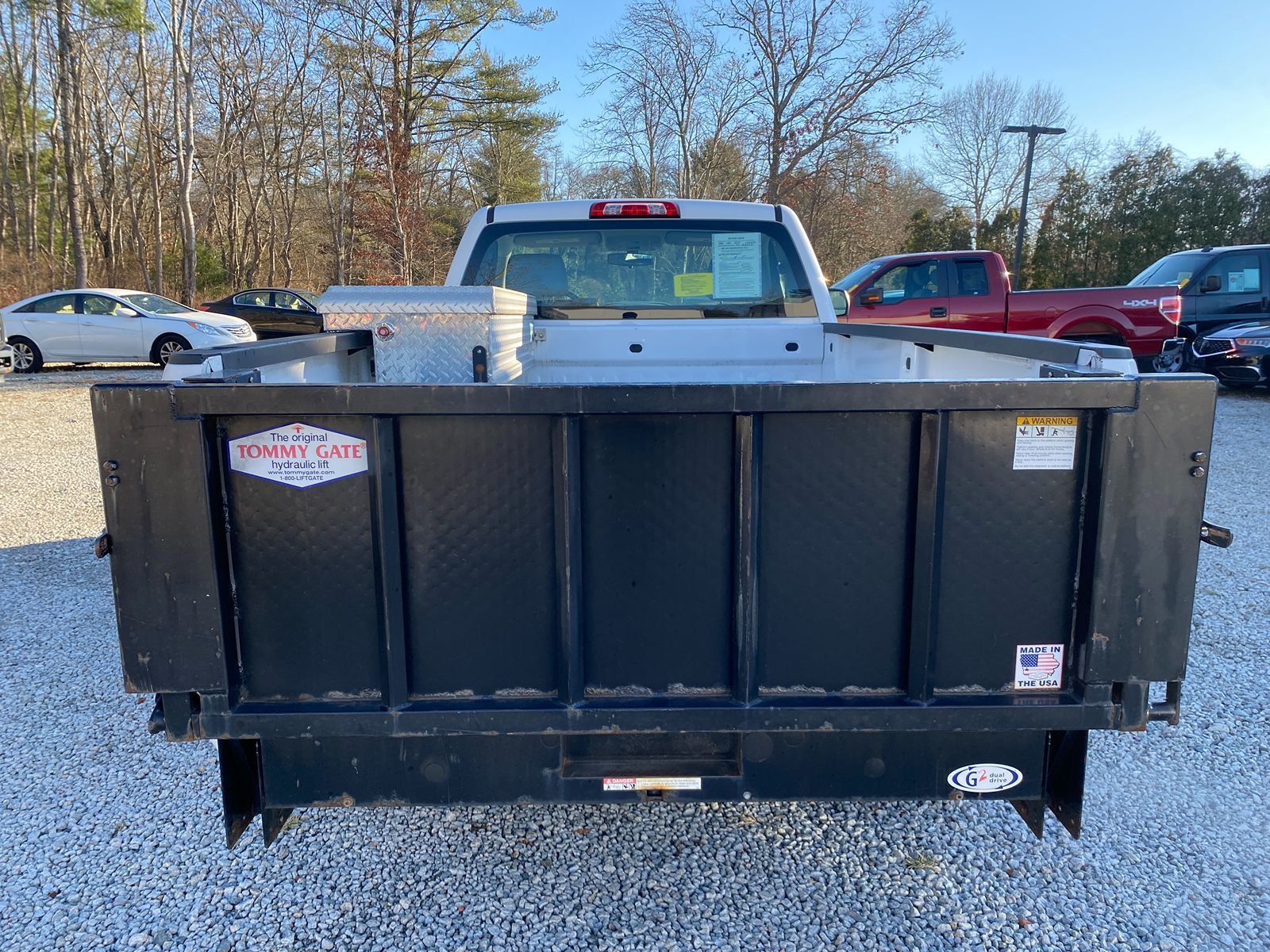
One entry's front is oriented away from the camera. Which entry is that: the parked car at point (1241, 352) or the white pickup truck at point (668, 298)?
the white pickup truck

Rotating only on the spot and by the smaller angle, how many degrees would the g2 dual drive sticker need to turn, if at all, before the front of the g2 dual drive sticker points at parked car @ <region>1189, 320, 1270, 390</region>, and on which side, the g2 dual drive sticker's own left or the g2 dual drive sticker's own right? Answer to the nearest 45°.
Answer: approximately 180°

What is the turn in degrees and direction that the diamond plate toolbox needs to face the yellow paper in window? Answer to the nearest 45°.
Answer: approximately 135° to its left

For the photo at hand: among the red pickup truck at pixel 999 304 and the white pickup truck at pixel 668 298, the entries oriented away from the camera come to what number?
1

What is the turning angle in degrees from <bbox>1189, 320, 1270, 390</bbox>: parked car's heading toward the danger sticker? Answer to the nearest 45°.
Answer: approximately 45° to its left

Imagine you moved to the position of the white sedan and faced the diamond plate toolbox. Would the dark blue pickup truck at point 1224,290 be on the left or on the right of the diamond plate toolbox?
left

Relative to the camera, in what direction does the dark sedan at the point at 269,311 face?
facing to the right of the viewer

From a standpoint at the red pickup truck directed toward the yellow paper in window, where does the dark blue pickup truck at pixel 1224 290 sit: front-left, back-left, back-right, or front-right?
back-left

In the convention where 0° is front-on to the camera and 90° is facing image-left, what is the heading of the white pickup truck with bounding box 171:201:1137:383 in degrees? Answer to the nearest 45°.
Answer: approximately 180°

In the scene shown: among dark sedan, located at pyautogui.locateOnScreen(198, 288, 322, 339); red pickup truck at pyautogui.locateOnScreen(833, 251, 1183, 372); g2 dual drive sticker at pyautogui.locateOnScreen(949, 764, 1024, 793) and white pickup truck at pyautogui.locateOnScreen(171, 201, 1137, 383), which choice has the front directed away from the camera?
the white pickup truck

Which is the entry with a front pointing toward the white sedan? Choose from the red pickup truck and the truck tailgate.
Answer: the red pickup truck

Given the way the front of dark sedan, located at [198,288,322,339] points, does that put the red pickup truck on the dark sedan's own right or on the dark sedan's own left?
on the dark sedan's own right

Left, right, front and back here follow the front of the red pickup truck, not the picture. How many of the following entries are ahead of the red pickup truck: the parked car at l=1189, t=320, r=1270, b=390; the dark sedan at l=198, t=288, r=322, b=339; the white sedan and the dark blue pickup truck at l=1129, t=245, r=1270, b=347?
2

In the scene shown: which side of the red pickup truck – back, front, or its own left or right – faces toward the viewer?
left
